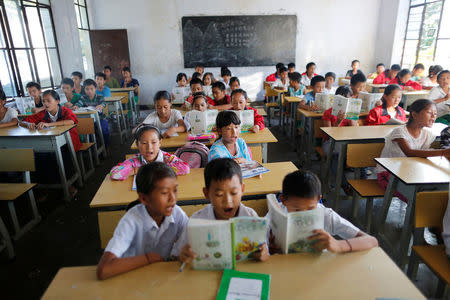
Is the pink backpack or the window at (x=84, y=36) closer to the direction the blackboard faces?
the pink backpack

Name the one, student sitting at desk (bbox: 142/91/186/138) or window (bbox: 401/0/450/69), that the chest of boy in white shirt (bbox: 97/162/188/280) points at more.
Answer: the window

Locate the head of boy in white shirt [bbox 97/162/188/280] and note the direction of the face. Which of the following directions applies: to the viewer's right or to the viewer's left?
to the viewer's right

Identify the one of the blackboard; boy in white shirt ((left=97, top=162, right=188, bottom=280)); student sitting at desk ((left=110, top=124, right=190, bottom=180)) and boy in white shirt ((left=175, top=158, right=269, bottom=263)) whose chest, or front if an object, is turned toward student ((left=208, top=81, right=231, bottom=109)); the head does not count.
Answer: the blackboard

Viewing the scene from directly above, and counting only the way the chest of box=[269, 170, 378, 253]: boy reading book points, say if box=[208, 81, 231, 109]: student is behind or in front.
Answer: behind

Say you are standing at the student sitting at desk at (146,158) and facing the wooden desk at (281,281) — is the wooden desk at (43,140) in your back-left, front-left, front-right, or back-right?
back-right

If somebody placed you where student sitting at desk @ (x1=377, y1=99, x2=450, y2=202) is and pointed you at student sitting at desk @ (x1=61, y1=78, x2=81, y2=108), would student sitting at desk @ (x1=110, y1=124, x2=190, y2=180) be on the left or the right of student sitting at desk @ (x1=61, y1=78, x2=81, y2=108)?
left

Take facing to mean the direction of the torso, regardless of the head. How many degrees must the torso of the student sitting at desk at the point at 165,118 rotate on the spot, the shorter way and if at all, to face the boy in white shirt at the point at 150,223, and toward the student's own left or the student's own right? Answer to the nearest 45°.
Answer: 0° — they already face them

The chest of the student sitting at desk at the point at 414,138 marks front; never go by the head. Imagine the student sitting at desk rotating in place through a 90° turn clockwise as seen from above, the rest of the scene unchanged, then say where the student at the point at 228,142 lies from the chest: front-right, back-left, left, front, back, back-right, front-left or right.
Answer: front

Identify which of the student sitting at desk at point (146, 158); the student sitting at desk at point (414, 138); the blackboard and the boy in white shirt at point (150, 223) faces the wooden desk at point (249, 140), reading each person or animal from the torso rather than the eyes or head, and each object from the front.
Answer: the blackboard

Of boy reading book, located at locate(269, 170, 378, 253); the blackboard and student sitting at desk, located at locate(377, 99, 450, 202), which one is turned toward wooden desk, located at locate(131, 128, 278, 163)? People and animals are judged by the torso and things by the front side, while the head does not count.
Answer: the blackboard
